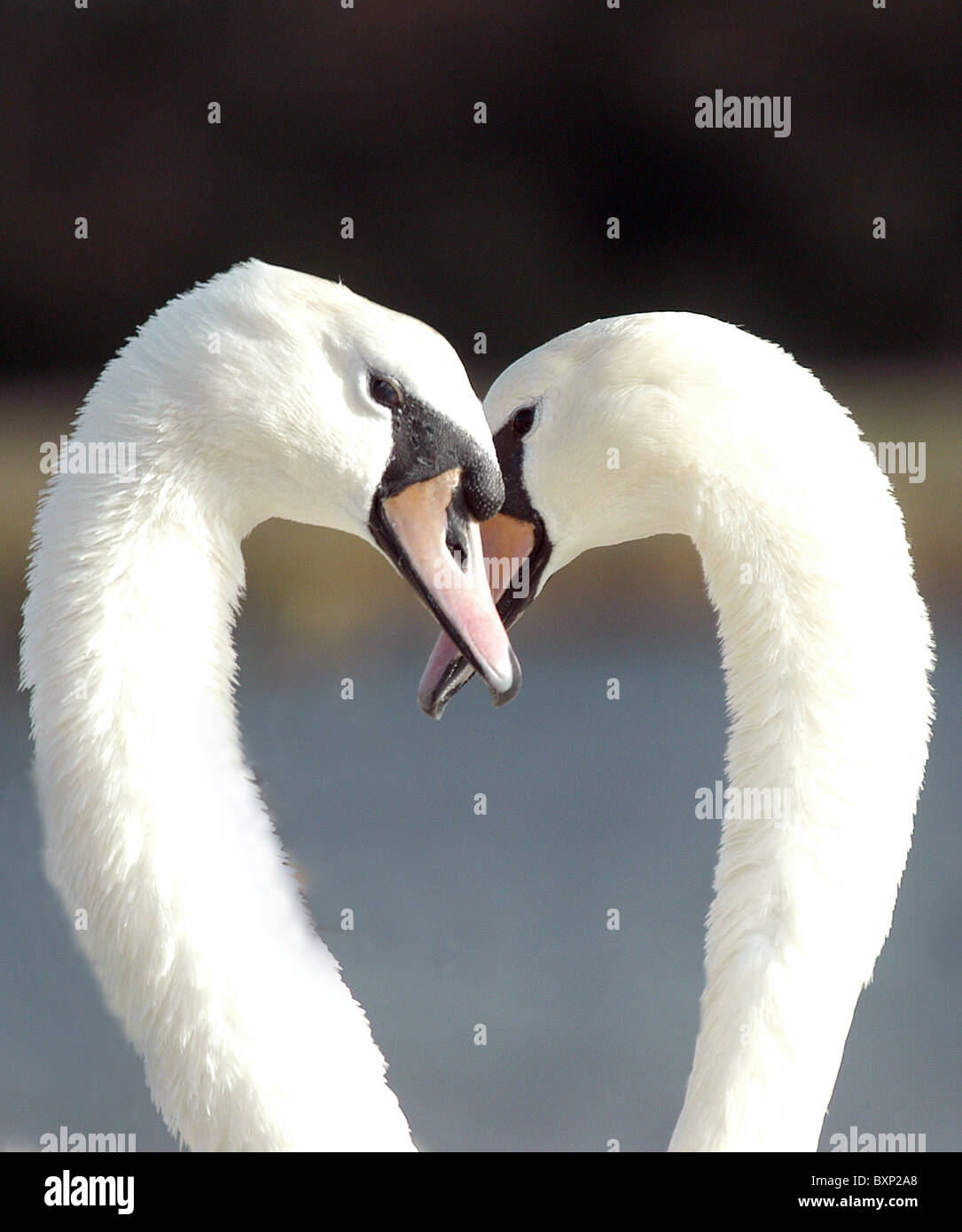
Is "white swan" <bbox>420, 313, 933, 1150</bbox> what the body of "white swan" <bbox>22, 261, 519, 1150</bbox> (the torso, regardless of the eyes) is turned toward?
yes

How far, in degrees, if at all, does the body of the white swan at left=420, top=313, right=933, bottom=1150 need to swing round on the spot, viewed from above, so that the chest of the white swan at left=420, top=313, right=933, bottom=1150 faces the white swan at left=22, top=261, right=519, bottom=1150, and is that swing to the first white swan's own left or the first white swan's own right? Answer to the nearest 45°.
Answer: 0° — it already faces it

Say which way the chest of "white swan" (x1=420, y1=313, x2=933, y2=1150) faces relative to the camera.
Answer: to the viewer's left

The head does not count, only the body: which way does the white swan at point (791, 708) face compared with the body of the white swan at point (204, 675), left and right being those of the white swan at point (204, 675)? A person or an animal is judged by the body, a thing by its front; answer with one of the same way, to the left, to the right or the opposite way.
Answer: the opposite way

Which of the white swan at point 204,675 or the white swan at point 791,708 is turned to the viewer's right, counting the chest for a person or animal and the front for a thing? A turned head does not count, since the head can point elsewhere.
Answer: the white swan at point 204,675

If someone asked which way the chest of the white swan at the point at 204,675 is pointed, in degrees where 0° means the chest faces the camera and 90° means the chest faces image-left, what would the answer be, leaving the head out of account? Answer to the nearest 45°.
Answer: approximately 270°

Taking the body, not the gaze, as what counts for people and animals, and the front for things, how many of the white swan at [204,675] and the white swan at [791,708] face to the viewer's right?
1
